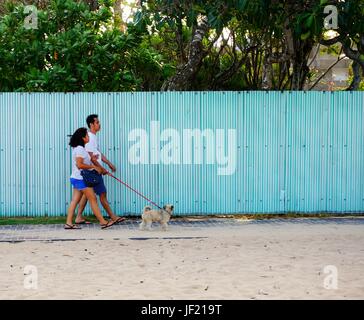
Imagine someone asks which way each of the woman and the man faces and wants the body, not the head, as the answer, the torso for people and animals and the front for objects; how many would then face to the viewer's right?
2

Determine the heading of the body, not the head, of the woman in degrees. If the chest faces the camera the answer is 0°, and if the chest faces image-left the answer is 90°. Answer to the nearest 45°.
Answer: approximately 270°

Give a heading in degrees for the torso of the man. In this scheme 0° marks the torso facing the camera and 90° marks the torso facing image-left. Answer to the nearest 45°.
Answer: approximately 270°

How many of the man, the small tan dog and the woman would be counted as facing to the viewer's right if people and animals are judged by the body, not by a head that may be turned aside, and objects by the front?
3

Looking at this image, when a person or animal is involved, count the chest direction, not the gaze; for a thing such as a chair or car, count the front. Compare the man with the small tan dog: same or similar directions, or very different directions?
same or similar directions

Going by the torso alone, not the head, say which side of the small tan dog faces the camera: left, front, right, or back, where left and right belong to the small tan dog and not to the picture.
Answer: right

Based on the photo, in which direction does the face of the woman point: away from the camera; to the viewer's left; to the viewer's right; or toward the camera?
to the viewer's right

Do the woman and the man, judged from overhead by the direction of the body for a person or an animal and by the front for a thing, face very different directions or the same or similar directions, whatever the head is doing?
same or similar directions

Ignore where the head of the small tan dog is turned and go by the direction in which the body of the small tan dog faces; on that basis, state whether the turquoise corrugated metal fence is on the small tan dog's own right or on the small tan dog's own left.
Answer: on the small tan dog's own left

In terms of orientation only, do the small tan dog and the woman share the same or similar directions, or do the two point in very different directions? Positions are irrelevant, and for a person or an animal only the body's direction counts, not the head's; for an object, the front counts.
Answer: same or similar directions

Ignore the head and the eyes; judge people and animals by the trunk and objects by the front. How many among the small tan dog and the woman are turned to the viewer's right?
2

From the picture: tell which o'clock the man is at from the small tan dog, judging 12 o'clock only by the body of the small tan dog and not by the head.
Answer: The man is roughly at 7 o'clock from the small tan dog.

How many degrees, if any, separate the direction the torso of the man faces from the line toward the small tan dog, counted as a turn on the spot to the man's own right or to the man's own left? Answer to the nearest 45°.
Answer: approximately 45° to the man's own right

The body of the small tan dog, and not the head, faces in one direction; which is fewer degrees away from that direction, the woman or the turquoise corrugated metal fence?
the turquoise corrugated metal fence
